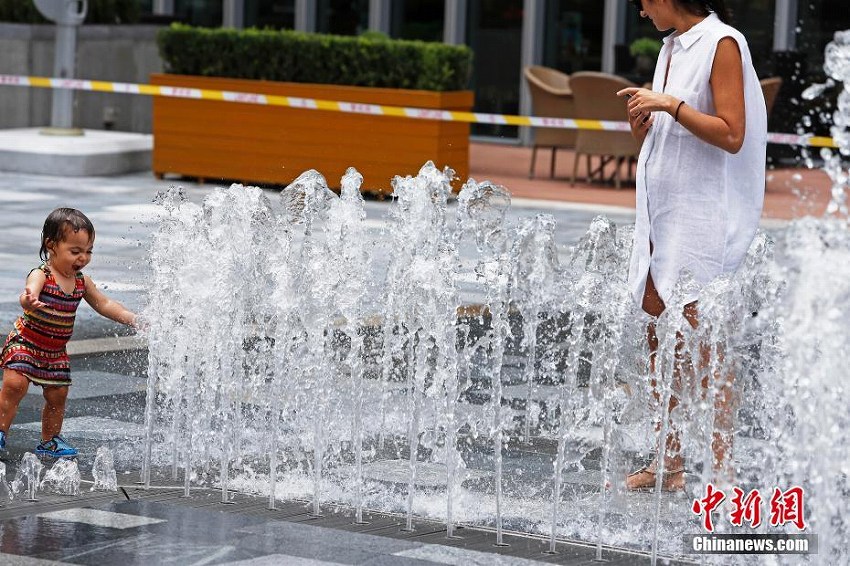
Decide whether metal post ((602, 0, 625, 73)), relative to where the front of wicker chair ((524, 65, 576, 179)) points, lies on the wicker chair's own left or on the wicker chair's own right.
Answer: on the wicker chair's own left

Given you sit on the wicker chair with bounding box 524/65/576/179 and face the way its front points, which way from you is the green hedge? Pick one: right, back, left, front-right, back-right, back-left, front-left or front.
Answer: back-right

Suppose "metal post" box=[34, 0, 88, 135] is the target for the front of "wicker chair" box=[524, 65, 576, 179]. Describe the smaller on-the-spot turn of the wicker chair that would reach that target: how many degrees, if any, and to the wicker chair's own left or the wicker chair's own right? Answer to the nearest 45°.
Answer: approximately 180°

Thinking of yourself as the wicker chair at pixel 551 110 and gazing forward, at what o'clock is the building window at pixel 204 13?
The building window is roughly at 8 o'clock from the wicker chair.

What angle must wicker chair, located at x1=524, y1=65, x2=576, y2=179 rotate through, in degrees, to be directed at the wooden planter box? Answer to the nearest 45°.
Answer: approximately 135° to its right

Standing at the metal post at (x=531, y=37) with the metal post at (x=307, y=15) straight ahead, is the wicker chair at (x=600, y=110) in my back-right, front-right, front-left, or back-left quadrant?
back-left

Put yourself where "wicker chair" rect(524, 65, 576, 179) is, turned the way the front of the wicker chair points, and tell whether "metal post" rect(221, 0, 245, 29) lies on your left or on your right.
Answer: on your left

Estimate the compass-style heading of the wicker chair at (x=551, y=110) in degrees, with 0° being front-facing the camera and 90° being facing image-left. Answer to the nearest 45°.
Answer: approximately 270°

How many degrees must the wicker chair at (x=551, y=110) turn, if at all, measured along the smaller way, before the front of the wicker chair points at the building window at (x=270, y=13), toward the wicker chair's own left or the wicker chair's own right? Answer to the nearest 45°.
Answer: approximately 135° to the wicker chair's own left
